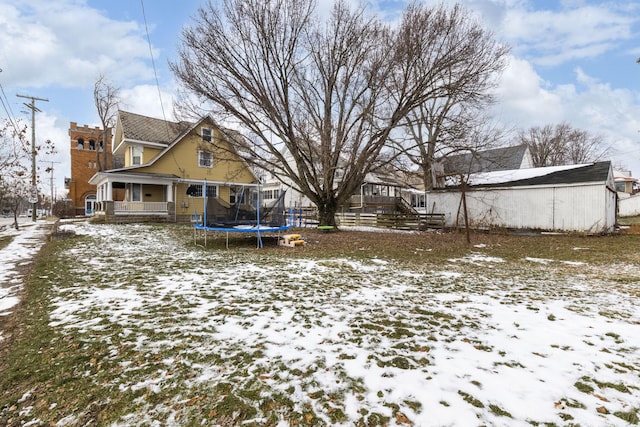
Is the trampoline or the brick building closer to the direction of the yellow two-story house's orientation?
the brick building

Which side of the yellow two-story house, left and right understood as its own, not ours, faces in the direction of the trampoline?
left

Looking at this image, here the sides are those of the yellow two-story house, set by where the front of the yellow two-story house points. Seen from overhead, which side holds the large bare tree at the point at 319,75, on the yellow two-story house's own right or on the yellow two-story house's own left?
on the yellow two-story house's own left

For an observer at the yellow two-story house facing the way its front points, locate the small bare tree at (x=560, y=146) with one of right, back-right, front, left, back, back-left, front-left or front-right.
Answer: back

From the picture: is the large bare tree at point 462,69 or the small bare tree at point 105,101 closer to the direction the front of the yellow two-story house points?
the small bare tree

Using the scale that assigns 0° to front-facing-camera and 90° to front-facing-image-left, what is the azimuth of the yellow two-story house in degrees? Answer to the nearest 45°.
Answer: approximately 90°

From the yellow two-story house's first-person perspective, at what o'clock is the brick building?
The brick building is roughly at 2 o'clock from the yellow two-story house.

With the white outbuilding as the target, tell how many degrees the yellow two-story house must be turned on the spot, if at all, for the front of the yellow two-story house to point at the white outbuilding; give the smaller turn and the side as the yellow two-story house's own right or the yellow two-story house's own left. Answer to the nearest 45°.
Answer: approximately 135° to the yellow two-story house's own left

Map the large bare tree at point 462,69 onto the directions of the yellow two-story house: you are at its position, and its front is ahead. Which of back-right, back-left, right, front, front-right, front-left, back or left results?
back-left

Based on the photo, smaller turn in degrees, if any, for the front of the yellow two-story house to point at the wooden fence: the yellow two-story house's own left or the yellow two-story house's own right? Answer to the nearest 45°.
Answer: approximately 135° to the yellow two-story house's own left

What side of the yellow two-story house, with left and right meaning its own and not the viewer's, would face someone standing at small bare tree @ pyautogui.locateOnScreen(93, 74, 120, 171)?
right
